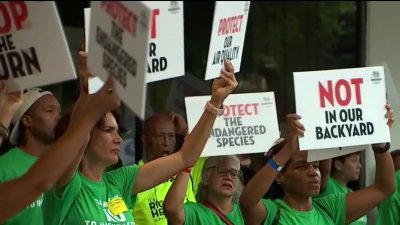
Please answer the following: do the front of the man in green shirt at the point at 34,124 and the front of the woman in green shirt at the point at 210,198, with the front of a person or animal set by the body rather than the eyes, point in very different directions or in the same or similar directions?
same or similar directions

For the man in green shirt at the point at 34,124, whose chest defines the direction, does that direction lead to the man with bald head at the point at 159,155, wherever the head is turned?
no

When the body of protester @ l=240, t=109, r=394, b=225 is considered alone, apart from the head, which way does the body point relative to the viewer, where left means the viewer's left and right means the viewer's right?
facing the viewer and to the right of the viewer

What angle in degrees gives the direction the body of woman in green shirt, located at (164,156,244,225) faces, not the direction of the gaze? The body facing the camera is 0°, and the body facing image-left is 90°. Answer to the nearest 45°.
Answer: approximately 315°

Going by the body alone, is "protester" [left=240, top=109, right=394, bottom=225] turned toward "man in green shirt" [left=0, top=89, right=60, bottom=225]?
no

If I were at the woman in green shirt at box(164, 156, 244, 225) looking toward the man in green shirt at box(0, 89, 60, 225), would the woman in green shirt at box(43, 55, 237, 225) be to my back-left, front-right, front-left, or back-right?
front-left

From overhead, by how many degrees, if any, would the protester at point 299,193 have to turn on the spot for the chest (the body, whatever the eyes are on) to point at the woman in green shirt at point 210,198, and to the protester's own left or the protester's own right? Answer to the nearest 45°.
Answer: approximately 90° to the protester's own right

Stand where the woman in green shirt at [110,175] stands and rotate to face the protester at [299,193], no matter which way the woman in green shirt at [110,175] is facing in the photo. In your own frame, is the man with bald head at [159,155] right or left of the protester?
left

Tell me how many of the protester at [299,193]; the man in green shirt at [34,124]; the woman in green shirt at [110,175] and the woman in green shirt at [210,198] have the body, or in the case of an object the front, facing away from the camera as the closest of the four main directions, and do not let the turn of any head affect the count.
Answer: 0

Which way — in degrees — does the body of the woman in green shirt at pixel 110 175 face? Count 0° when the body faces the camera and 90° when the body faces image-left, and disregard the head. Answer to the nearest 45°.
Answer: approximately 315°

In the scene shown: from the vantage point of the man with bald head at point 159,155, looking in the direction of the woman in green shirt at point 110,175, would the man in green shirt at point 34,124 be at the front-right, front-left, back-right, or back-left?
front-right

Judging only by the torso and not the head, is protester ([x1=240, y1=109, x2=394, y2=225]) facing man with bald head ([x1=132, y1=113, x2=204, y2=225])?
no

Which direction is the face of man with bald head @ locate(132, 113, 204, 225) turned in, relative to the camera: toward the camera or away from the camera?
toward the camera

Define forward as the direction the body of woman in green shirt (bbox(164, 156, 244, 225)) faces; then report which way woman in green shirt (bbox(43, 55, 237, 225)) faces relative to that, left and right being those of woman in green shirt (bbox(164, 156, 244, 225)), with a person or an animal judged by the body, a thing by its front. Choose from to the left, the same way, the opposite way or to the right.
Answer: the same way

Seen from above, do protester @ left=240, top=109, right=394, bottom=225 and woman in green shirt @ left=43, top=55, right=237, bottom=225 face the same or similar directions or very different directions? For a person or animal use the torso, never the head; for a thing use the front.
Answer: same or similar directions
